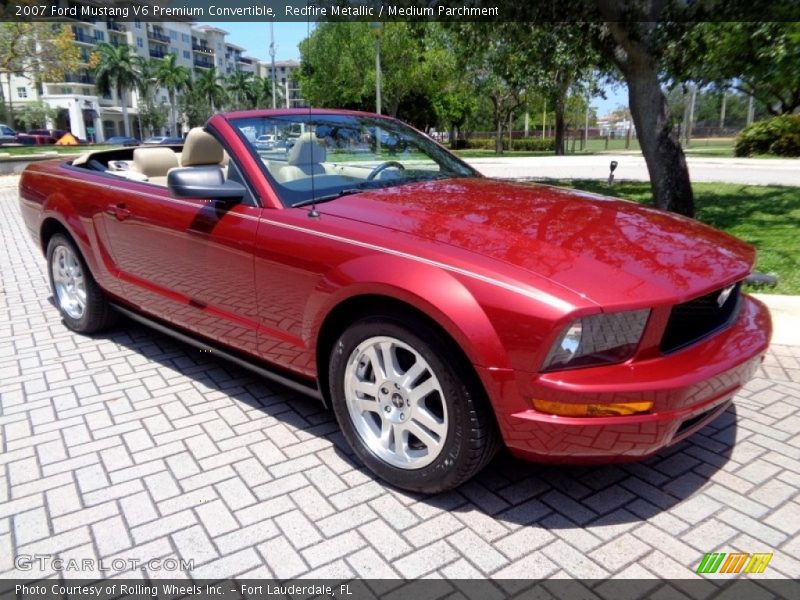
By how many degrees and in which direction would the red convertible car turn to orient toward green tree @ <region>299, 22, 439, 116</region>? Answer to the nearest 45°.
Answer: approximately 135° to its left

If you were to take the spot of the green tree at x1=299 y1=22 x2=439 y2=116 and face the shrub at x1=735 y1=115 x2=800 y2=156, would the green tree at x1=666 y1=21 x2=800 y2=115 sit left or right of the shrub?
right

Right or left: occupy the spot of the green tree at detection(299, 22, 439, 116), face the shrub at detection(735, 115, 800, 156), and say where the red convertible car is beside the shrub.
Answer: right

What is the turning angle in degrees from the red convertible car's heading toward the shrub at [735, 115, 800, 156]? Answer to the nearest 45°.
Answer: approximately 90° to its left

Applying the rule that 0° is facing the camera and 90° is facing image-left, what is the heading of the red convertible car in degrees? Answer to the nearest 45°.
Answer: approximately 315°

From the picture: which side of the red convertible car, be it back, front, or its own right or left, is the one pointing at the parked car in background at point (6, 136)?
back

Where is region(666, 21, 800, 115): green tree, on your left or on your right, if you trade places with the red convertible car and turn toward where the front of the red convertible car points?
on your left
